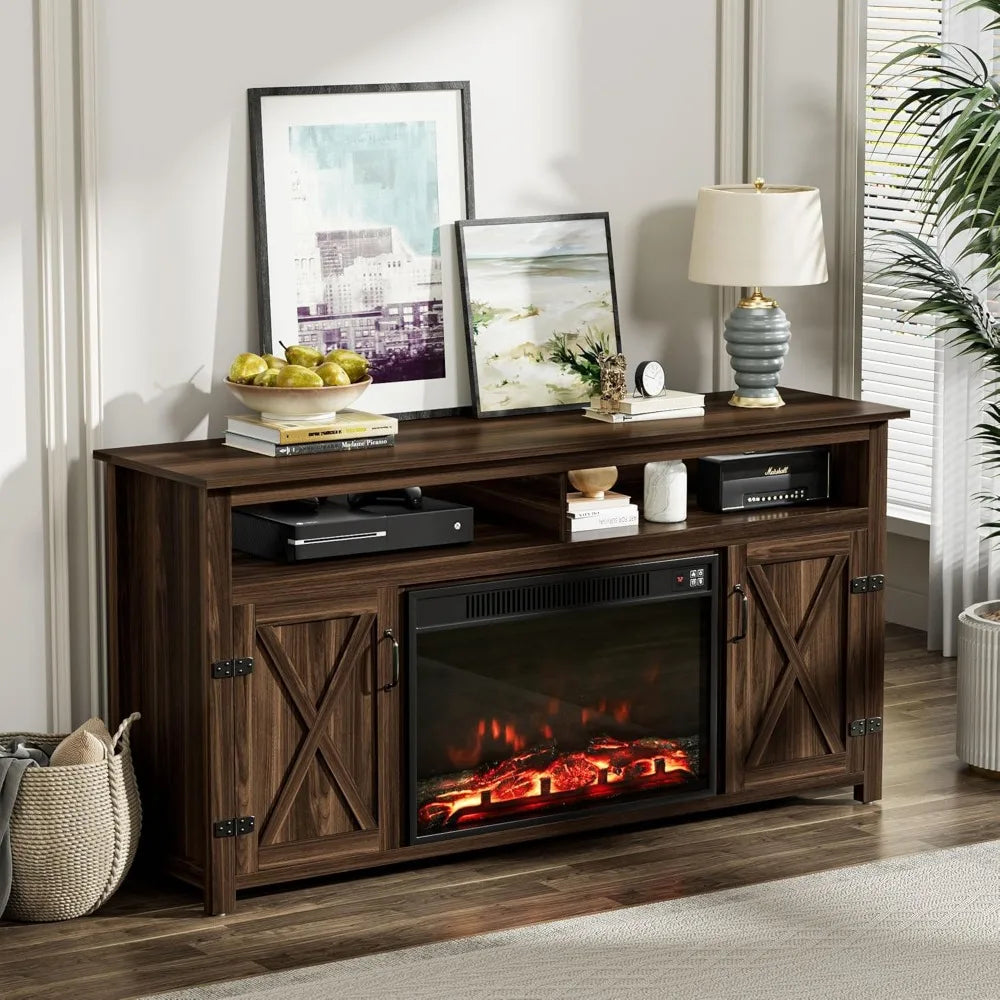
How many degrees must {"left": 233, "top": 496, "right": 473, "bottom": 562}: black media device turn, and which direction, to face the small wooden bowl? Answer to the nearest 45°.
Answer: approximately 90° to its left

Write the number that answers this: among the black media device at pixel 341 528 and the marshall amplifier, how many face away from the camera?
0

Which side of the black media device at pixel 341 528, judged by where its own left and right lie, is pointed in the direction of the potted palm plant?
left

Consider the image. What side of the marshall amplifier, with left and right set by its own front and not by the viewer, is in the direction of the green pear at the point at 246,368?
right
